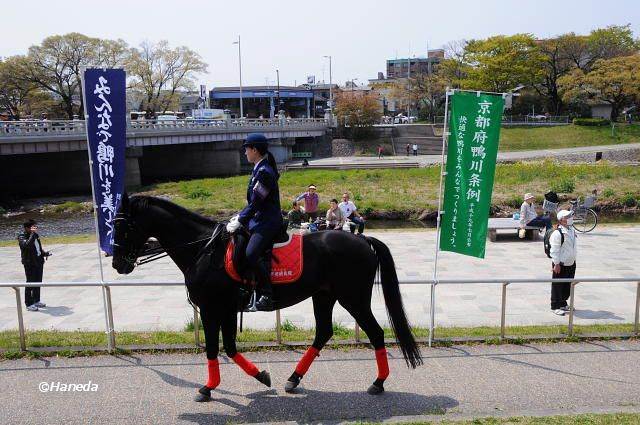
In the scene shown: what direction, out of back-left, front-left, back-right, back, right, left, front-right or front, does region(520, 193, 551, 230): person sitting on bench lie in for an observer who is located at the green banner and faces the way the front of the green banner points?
back

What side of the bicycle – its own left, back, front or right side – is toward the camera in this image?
left

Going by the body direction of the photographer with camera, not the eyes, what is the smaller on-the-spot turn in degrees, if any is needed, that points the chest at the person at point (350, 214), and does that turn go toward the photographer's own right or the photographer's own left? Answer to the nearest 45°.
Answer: approximately 45° to the photographer's own left

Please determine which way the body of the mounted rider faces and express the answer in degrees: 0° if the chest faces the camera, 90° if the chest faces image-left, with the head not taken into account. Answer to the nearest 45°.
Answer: approximately 90°

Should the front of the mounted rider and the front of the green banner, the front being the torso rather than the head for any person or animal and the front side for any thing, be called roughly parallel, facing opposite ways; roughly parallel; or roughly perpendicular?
roughly perpendicular

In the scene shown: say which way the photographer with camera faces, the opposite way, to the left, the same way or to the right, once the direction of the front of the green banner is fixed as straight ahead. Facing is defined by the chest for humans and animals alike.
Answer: to the left

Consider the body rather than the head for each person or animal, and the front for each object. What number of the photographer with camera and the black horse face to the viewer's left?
1

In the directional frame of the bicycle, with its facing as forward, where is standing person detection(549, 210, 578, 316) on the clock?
The standing person is roughly at 9 o'clock from the bicycle.

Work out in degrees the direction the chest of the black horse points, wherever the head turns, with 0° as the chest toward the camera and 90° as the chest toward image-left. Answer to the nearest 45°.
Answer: approximately 90°

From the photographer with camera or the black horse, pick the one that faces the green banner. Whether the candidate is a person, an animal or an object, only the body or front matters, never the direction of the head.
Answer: the photographer with camera

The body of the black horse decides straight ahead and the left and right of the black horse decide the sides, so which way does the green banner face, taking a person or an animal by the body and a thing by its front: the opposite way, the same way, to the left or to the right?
to the left
